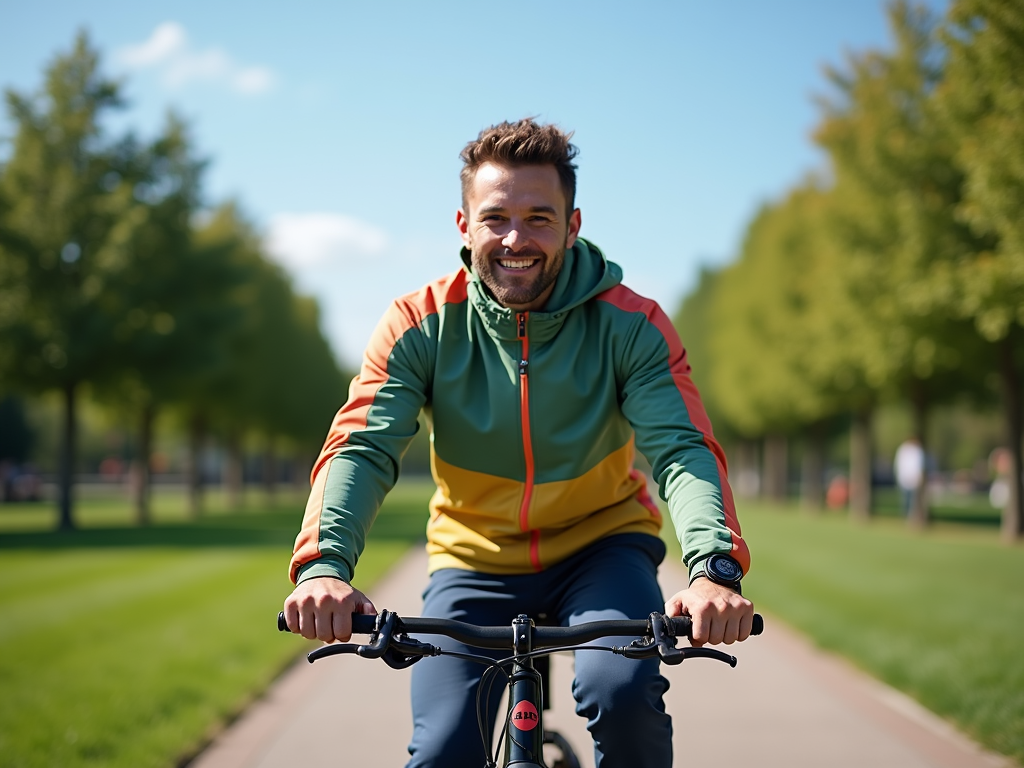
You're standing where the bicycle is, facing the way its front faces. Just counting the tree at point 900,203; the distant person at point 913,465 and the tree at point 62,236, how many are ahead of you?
0

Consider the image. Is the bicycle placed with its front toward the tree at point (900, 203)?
no

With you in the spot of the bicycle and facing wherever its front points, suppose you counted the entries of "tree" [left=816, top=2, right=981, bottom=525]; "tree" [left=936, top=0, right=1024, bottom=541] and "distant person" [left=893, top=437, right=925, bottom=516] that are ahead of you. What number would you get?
0

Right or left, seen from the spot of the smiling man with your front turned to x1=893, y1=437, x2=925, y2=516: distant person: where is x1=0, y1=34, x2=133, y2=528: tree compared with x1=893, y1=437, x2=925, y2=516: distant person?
left

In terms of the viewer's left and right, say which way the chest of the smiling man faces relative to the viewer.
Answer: facing the viewer

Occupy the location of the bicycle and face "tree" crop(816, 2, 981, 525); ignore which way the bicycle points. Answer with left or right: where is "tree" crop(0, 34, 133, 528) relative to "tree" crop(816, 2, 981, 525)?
left

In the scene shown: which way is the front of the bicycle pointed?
toward the camera

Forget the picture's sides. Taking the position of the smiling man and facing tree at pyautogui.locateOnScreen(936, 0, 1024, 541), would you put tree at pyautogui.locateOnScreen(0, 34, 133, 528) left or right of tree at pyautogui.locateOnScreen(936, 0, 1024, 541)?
left

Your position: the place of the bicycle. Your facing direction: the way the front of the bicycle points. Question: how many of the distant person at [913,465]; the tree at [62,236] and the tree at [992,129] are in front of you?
0

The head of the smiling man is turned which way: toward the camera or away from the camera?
toward the camera

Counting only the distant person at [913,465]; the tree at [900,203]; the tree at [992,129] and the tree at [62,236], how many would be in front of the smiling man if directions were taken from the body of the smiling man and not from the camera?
0
